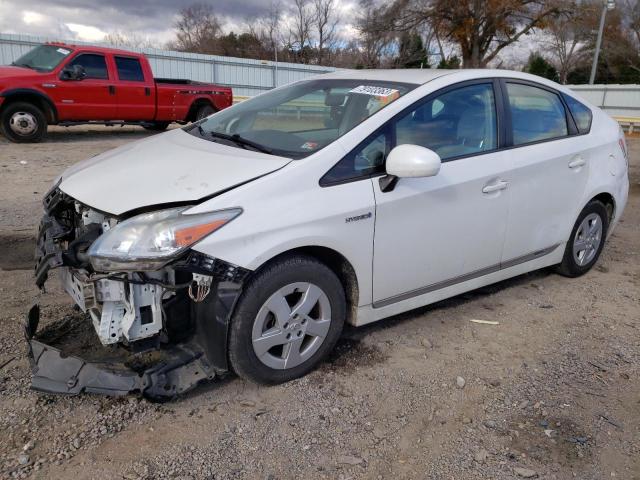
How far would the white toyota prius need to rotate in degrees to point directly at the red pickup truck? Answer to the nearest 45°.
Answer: approximately 90° to its right

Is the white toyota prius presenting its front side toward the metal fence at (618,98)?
no

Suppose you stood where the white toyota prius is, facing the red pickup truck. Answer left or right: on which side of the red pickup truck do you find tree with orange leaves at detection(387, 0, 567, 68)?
right

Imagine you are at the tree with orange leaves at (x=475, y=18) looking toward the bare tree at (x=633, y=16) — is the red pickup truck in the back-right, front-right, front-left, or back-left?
back-right

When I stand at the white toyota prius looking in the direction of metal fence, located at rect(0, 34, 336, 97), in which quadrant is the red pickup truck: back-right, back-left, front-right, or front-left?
front-left

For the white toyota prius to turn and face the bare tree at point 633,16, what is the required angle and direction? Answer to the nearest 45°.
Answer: approximately 180°

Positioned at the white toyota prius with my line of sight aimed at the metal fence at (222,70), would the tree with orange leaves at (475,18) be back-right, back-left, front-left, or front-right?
front-right

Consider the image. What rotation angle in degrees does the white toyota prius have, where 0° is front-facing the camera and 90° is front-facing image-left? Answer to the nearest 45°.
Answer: approximately 45°

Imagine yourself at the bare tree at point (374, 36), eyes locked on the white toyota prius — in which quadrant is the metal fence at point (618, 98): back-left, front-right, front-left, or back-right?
front-left

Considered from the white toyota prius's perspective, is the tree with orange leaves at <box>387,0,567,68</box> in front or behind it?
behind

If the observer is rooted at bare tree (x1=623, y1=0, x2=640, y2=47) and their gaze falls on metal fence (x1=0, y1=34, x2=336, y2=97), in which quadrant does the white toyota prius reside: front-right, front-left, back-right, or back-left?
front-left

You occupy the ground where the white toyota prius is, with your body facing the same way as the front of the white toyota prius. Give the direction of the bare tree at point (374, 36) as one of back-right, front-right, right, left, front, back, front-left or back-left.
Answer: back-right

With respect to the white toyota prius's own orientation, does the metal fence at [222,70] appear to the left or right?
on its right
